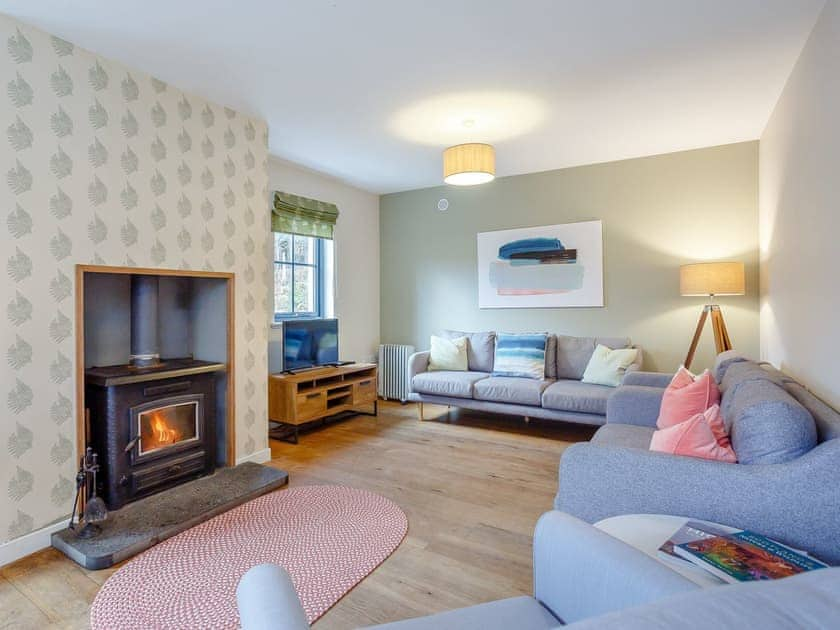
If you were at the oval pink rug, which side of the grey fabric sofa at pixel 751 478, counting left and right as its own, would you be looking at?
front

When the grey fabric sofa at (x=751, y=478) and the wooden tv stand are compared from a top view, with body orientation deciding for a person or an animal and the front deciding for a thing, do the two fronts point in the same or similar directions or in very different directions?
very different directions

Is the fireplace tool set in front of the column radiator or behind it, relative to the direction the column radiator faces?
in front

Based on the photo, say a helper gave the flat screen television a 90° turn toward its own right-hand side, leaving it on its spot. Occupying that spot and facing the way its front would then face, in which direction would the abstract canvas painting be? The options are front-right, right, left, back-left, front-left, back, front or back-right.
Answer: back-left

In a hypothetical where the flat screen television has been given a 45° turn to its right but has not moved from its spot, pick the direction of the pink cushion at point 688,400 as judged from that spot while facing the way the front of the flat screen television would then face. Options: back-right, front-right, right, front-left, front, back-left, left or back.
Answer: front-left

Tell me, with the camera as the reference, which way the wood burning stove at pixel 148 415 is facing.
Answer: facing the viewer and to the right of the viewer

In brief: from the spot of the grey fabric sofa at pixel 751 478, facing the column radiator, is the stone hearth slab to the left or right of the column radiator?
left

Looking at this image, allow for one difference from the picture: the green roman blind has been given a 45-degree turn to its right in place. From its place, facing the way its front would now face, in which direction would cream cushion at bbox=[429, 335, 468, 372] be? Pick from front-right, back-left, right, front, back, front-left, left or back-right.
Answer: left

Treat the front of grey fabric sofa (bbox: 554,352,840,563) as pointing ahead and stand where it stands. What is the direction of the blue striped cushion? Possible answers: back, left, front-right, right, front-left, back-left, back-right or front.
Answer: front-right

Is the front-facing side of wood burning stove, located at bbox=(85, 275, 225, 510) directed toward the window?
no

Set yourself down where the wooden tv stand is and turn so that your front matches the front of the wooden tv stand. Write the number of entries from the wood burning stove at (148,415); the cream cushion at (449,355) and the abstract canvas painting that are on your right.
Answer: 1

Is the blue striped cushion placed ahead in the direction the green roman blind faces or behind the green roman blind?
ahead

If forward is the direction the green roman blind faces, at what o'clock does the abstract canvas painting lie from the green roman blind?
The abstract canvas painting is roughly at 11 o'clock from the green roman blind.

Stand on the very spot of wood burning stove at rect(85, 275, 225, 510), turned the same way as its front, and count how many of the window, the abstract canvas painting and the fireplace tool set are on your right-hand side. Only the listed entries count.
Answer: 1

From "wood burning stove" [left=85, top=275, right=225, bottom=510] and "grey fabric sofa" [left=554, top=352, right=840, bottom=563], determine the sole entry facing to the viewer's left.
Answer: the grey fabric sofa

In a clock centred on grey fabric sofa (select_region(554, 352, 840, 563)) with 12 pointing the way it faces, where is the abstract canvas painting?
The abstract canvas painting is roughly at 2 o'clock from the grey fabric sofa.

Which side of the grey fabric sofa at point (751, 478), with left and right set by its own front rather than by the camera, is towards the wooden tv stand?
front
